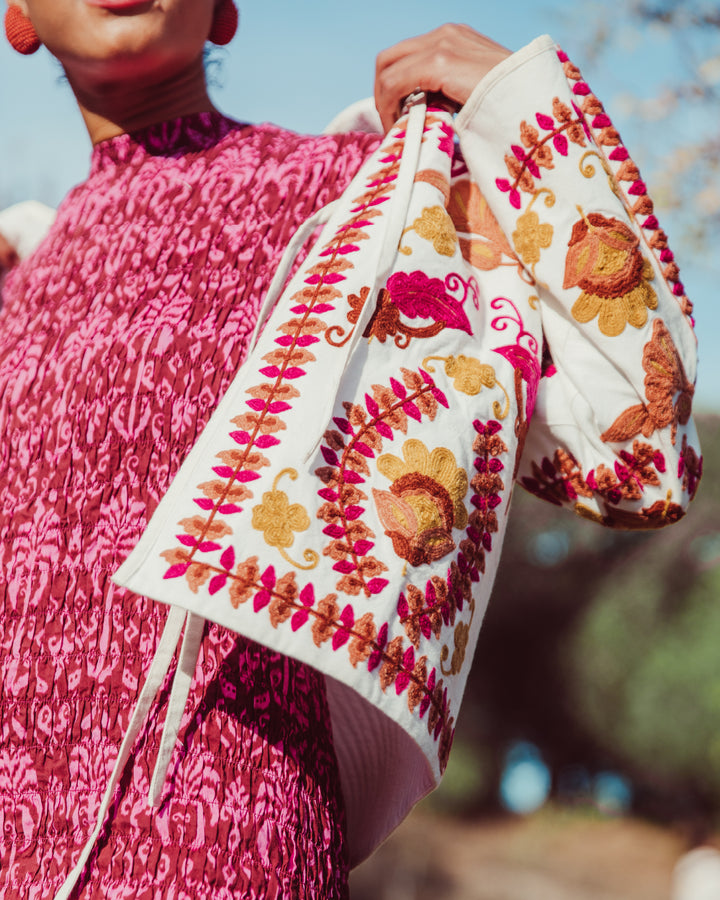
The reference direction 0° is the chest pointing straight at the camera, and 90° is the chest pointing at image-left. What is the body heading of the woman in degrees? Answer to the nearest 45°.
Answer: approximately 0°
